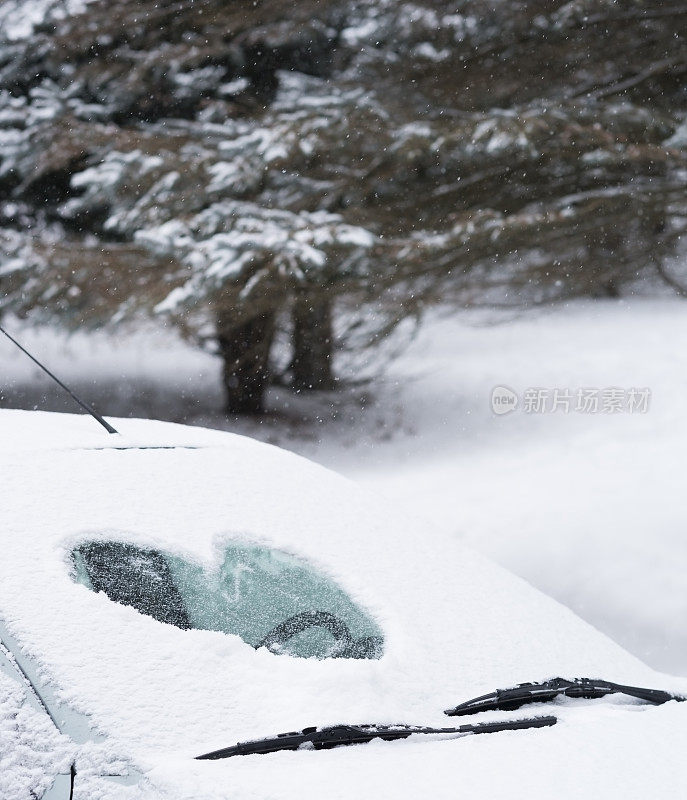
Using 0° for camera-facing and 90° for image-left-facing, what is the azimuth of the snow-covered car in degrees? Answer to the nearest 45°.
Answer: approximately 315°

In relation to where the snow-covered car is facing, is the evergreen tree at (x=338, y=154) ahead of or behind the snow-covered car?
behind
